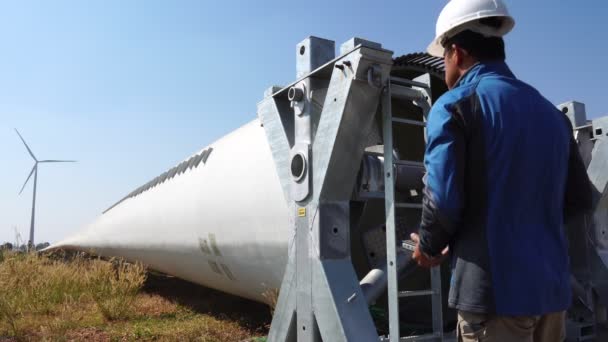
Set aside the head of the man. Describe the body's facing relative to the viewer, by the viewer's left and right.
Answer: facing away from the viewer and to the left of the viewer

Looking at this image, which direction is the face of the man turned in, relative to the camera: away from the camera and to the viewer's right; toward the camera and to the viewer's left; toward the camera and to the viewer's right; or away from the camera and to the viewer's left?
away from the camera and to the viewer's left

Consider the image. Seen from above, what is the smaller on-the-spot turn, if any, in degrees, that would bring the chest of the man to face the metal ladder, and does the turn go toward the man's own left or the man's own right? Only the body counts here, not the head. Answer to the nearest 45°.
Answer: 0° — they already face it

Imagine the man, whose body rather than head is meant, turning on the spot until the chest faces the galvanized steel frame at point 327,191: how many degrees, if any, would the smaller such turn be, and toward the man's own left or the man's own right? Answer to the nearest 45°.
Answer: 0° — they already face it
